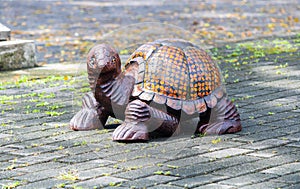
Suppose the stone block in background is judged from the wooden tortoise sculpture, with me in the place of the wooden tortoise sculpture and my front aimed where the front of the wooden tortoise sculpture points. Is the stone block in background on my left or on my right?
on my right

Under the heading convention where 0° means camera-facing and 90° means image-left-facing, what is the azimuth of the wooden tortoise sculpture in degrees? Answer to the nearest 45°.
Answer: approximately 45°
